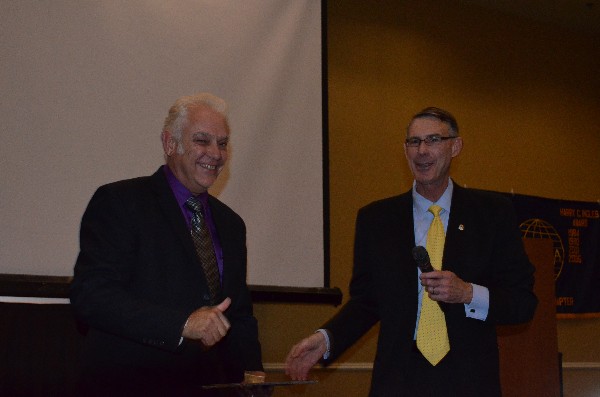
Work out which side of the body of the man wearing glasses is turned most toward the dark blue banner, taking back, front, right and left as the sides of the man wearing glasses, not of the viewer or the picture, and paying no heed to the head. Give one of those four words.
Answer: back

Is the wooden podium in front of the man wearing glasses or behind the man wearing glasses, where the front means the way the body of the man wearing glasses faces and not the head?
behind

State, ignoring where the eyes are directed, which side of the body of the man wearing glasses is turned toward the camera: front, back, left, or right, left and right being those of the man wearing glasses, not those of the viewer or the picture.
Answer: front
